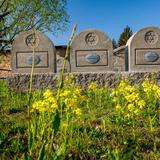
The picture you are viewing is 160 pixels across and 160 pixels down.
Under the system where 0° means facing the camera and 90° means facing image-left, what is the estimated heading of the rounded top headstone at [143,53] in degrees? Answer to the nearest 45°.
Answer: approximately 0°

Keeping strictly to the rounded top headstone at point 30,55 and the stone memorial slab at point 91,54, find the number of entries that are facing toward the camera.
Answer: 2

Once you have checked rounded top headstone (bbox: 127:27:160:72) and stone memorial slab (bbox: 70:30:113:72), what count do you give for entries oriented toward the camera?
2

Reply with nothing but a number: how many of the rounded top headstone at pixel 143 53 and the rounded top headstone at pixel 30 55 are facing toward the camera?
2

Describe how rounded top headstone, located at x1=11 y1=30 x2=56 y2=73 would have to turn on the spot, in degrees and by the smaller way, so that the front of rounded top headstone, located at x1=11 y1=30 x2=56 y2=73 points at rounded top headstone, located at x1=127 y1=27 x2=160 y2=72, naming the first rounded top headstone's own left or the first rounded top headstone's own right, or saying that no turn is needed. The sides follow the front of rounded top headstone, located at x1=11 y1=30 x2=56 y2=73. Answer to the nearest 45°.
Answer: approximately 90° to the first rounded top headstone's own left

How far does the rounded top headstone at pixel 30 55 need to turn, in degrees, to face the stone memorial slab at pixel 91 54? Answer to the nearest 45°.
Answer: approximately 90° to its left

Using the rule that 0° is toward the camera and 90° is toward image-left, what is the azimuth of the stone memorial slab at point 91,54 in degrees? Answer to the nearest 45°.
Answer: approximately 0°

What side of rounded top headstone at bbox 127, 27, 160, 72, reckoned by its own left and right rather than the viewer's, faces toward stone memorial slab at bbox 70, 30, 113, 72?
right

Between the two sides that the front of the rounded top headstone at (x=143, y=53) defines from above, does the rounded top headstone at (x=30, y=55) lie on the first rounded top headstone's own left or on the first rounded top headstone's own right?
on the first rounded top headstone's own right
